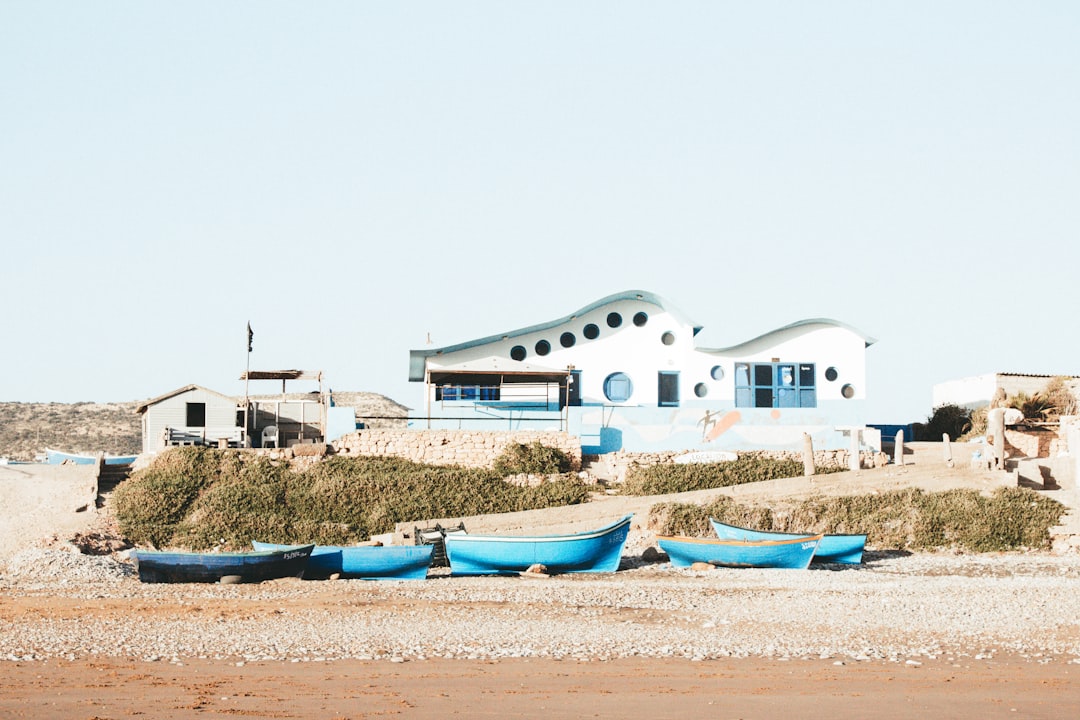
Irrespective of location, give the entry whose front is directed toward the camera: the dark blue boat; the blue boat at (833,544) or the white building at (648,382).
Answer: the white building

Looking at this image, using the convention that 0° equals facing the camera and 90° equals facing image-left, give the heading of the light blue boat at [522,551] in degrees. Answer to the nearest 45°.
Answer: approximately 270°

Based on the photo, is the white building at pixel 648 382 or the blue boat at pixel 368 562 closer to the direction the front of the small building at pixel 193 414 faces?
the blue boat

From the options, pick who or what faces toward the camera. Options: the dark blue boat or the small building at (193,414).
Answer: the small building

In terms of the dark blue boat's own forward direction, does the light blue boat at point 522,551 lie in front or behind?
in front

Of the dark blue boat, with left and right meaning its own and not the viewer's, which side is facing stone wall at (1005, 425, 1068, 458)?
front

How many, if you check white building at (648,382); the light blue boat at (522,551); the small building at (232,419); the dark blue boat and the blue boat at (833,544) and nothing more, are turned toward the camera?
2

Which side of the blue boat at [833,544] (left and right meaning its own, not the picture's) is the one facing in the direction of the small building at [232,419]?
front

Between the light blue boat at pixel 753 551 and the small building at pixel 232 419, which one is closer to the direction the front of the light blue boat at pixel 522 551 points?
the light blue boat

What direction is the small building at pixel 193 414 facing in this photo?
toward the camera

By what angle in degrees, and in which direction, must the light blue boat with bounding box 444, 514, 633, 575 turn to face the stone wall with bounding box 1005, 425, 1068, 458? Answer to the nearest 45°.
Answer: approximately 45° to its left

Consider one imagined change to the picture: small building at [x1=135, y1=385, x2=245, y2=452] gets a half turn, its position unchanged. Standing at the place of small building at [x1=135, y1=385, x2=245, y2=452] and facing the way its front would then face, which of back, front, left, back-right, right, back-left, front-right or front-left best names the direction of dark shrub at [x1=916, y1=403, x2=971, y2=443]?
right

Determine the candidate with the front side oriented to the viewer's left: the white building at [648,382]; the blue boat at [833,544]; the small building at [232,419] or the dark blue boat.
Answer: the blue boat

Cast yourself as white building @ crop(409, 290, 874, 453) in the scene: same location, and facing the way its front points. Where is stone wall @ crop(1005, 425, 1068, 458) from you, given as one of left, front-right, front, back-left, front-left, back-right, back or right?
left

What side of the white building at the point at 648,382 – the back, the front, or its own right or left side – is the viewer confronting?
front

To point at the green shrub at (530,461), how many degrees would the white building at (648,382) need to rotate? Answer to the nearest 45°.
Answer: approximately 45° to its right

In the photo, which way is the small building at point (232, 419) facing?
toward the camera

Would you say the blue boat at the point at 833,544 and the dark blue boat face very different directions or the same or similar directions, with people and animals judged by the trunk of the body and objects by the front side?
very different directions

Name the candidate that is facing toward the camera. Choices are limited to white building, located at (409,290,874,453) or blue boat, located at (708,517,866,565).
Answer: the white building

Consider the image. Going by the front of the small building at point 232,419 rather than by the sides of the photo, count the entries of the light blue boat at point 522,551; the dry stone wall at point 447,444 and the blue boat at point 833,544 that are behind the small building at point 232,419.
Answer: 0

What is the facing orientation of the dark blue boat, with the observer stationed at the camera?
facing to the right of the viewer

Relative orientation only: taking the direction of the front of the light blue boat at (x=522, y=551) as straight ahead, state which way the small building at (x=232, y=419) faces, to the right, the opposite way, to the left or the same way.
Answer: to the right

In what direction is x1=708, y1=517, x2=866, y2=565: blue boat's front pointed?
to the viewer's left
